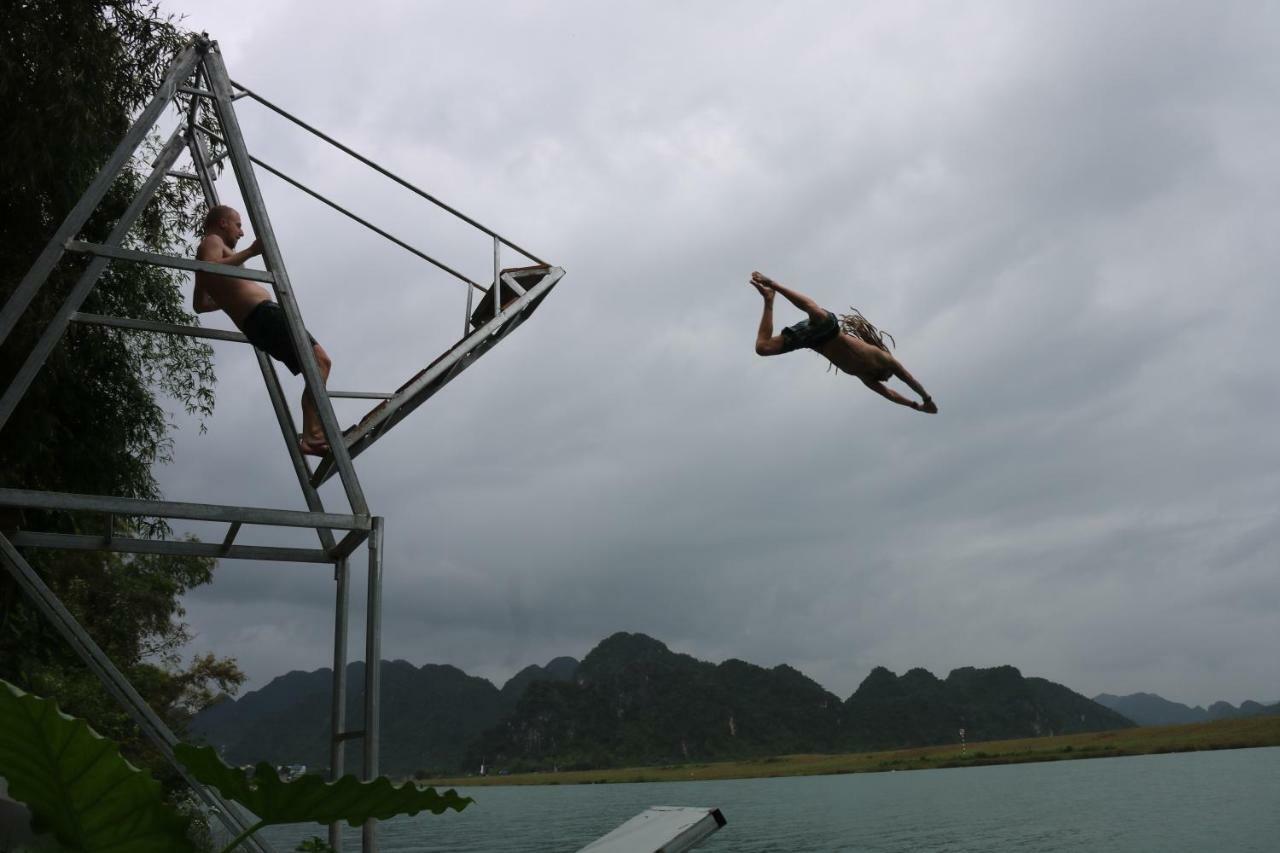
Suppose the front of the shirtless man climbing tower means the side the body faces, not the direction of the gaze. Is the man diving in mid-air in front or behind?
in front

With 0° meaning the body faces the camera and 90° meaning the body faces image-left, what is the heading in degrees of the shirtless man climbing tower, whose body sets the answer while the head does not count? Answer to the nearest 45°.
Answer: approximately 270°
